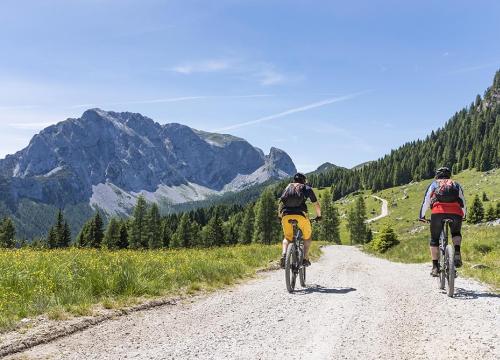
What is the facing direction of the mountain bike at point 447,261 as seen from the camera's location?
facing away from the viewer

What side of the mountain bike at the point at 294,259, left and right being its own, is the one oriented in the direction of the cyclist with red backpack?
right

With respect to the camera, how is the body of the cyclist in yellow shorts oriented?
away from the camera

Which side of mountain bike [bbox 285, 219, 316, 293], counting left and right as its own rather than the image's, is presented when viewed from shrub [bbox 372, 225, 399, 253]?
front

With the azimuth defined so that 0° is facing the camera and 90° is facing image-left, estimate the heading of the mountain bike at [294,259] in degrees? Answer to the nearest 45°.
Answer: approximately 180°

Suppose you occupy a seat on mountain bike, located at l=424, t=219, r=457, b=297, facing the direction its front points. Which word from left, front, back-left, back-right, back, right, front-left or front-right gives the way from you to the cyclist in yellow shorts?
left

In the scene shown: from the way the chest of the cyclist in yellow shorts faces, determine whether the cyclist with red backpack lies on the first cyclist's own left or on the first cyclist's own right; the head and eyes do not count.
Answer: on the first cyclist's own right

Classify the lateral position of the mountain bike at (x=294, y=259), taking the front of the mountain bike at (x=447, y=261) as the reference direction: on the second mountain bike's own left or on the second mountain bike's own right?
on the second mountain bike's own left

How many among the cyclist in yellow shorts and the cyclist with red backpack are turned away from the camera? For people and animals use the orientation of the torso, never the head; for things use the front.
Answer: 2

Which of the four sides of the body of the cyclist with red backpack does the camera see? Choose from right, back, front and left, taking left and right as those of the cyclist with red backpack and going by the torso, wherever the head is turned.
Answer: back

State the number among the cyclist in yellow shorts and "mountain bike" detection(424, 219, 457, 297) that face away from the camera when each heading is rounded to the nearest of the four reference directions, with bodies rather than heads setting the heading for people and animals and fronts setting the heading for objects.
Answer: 2
